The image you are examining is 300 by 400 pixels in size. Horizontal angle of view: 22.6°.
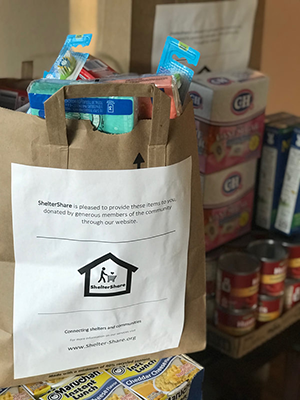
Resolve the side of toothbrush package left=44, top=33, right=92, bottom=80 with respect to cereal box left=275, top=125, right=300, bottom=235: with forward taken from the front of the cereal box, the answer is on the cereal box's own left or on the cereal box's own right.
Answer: on the cereal box's own right

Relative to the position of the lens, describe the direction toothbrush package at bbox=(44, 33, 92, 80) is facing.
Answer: facing the viewer

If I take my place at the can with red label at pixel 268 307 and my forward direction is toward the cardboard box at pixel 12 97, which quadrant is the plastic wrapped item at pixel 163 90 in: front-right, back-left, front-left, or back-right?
front-left

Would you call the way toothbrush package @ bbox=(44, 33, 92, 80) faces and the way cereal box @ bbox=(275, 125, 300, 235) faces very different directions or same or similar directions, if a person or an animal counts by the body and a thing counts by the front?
same or similar directions

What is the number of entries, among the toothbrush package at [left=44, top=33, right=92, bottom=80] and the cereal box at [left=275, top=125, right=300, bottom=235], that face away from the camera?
0
